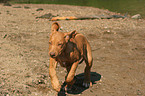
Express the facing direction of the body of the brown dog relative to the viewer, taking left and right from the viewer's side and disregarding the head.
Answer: facing the viewer and to the left of the viewer
